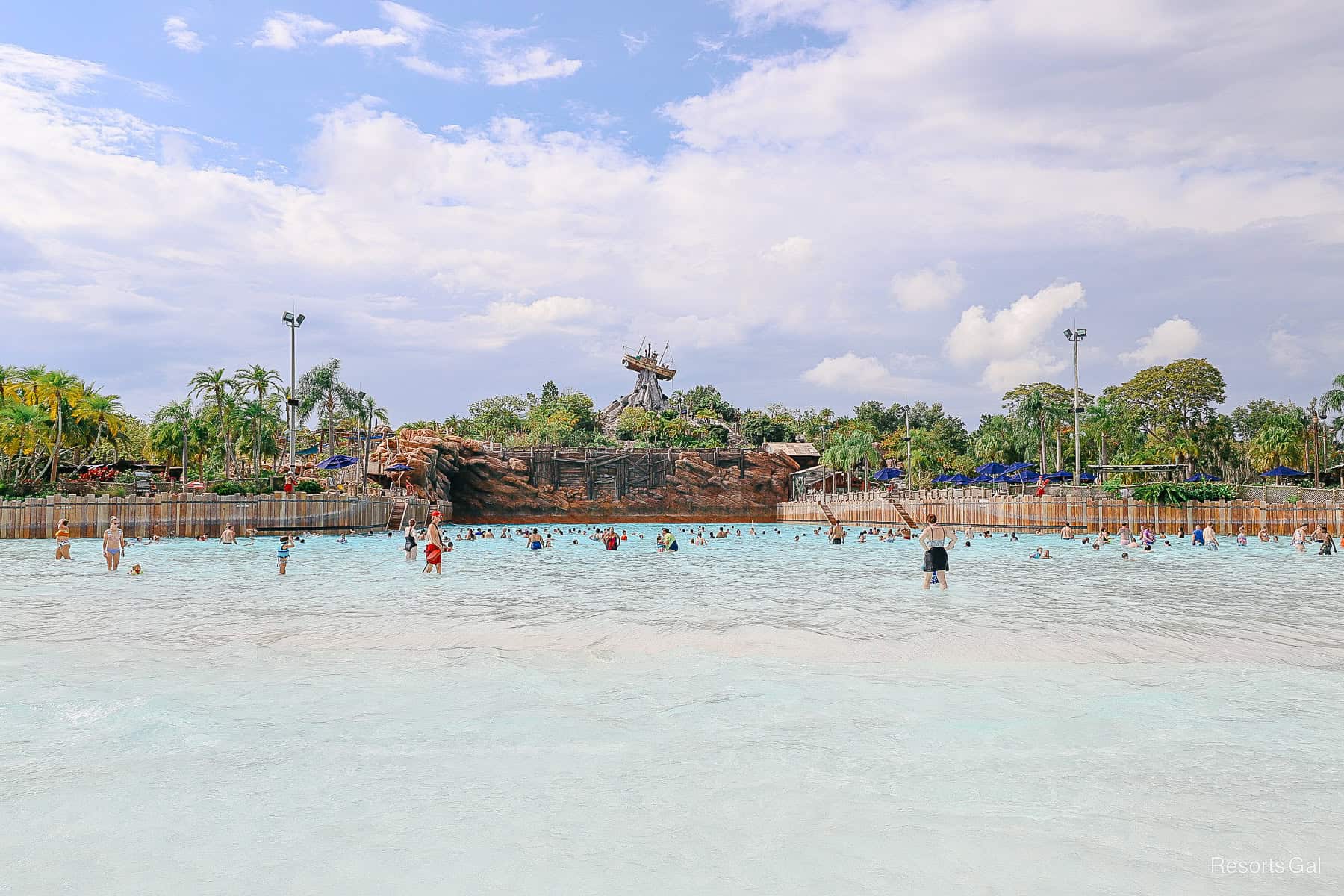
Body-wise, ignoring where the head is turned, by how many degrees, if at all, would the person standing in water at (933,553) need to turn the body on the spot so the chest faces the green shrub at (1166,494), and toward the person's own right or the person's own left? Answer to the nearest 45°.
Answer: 0° — they already face it

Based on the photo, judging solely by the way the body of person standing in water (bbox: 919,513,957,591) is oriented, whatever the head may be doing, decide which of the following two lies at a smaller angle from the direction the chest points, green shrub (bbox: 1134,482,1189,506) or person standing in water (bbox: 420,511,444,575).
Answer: the green shrub

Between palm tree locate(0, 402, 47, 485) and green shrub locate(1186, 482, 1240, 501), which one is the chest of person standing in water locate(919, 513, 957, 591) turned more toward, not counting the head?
the green shrub

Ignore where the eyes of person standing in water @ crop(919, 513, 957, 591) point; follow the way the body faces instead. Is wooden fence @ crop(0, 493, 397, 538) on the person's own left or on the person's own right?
on the person's own left

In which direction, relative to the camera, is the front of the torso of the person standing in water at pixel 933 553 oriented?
away from the camera

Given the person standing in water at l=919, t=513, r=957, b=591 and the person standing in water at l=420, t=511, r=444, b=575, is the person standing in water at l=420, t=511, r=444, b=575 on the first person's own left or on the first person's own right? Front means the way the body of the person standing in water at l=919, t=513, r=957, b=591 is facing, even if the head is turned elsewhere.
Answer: on the first person's own left

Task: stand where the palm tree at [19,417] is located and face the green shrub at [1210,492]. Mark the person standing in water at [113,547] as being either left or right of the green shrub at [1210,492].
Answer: right

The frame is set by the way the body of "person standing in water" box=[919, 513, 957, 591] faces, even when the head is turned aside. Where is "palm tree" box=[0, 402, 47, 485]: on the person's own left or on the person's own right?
on the person's own left

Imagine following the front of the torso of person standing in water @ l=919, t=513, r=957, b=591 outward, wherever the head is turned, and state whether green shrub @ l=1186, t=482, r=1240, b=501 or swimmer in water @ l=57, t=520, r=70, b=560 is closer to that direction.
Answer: the green shrub
